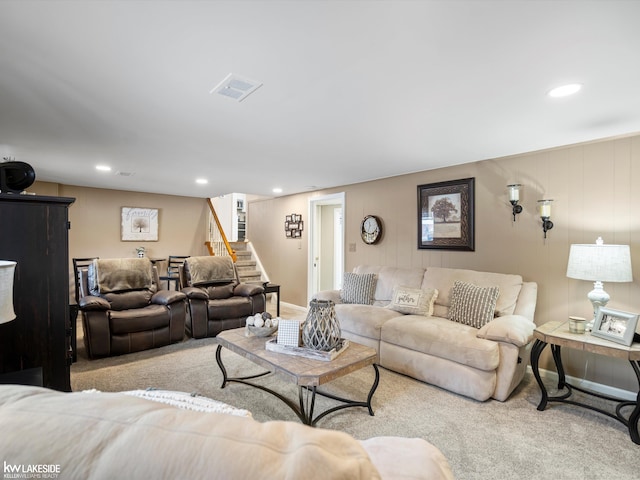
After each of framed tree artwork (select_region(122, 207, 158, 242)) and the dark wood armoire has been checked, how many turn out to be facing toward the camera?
1

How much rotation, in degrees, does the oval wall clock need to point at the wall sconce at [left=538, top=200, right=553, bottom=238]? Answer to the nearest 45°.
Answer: approximately 90° to its left

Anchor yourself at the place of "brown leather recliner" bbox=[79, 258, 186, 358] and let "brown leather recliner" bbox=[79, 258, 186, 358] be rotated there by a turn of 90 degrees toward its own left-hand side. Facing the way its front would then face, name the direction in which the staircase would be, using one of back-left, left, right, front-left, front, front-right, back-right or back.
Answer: front

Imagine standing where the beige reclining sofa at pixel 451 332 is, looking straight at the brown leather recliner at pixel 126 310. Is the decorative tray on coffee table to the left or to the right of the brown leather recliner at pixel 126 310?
left

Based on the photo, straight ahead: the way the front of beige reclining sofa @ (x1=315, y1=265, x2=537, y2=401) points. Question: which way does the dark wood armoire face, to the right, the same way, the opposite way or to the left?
the opposite way

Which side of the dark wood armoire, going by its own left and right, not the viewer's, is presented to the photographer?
right

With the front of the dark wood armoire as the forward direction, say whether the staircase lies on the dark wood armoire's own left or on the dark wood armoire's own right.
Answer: on the dark wood armoire's own left
